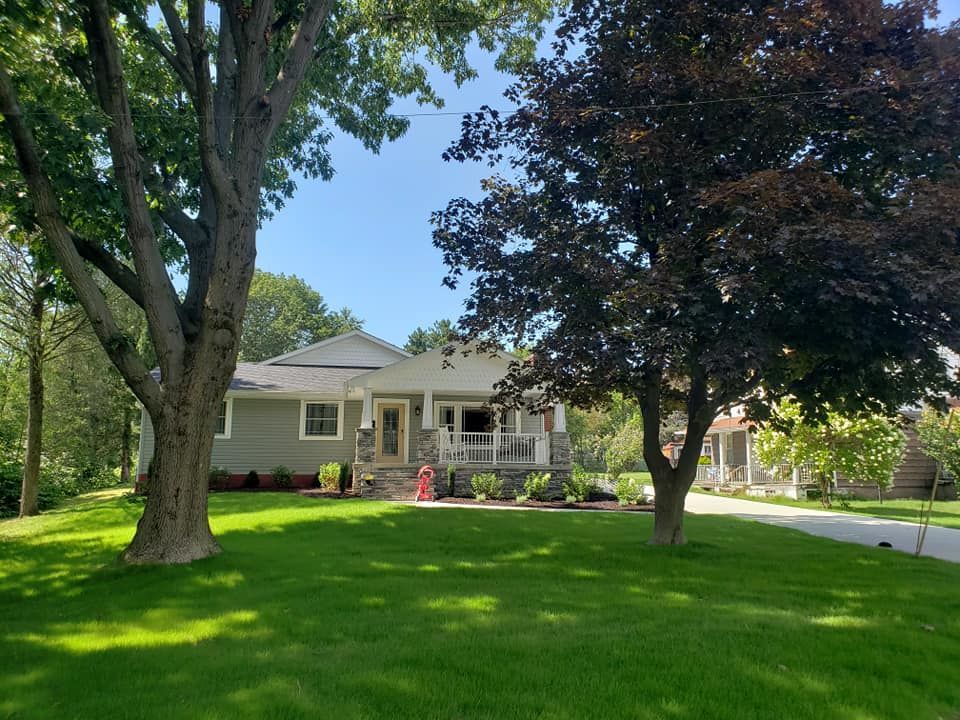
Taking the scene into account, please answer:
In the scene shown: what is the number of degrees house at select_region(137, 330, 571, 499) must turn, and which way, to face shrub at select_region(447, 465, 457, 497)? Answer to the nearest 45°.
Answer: approximately 45° to its left

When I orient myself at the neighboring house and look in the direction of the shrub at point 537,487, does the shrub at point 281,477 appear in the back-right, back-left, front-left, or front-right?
front-right

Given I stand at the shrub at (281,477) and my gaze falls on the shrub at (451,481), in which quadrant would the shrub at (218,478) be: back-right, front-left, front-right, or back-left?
back-right

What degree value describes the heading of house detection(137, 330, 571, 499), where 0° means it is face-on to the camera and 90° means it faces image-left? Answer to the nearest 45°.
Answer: approximately 0°

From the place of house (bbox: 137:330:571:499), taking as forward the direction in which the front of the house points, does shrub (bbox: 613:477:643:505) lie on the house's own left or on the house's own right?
on the house's own left

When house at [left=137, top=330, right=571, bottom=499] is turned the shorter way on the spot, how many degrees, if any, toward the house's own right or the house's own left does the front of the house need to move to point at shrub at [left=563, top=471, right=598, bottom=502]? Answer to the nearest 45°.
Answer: approximately 45° to the house's own left

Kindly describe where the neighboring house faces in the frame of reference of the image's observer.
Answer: facing the viewer and to the left of the viewer

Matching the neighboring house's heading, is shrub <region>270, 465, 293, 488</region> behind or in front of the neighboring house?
in front

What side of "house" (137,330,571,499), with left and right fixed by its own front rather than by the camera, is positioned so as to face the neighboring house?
left

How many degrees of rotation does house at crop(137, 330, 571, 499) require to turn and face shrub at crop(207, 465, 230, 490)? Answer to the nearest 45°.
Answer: approximately 90° to its right
